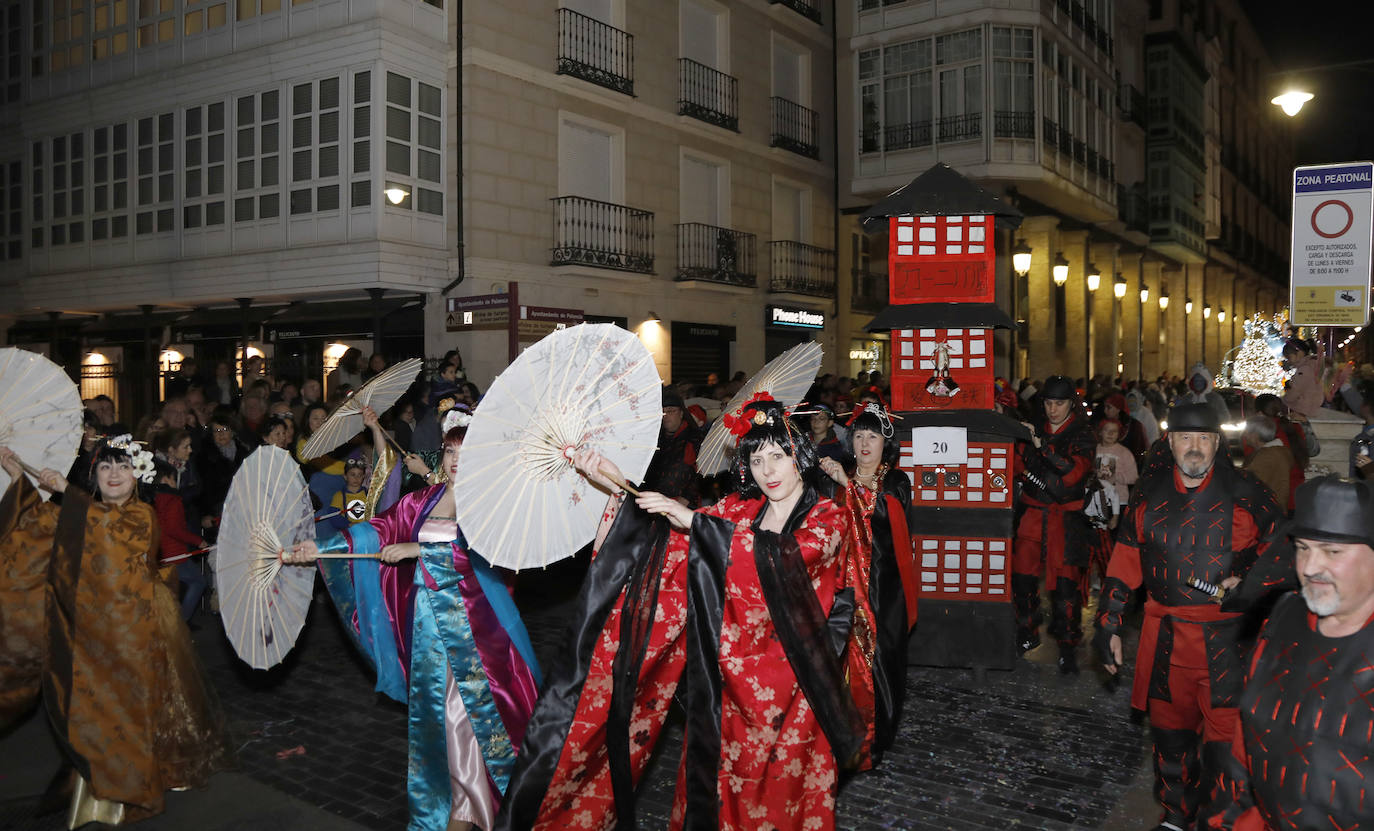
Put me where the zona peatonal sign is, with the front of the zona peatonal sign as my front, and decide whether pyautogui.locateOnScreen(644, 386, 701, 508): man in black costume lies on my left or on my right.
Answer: on my right

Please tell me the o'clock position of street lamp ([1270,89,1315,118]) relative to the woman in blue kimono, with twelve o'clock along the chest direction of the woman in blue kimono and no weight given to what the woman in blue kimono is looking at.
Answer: The street lamp is roughly at 8 o'clock from the woman in blue kimono.

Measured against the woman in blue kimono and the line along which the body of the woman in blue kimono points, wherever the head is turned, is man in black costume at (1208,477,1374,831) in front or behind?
in front

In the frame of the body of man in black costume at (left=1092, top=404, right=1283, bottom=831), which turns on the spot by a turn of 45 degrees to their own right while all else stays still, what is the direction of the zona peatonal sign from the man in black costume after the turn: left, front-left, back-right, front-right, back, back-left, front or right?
back-right

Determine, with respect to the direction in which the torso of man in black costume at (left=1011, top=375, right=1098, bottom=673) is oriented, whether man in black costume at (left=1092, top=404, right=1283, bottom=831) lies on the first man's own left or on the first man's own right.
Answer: on the first man's own left

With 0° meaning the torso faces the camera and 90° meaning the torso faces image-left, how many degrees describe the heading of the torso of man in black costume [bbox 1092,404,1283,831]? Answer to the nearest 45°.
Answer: approximately 0°

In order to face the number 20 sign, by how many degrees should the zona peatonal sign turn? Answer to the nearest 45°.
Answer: approximately 45° to its right

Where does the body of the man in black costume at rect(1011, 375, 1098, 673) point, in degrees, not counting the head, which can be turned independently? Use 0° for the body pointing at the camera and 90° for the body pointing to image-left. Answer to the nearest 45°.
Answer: approximately 45°

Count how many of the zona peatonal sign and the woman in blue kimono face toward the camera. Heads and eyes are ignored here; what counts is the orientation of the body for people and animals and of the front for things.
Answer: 2
